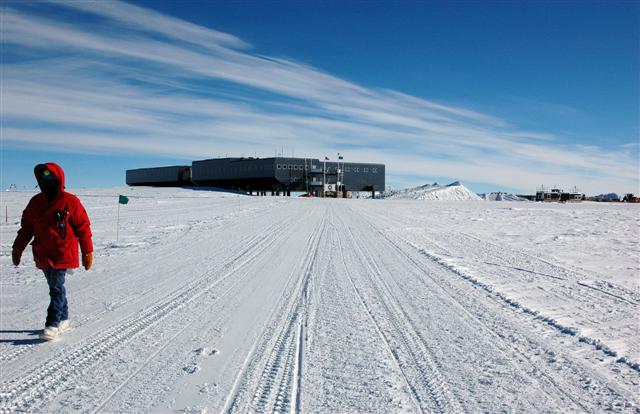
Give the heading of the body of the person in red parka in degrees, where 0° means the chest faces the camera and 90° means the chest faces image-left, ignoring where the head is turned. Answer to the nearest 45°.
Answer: approximately 45°
